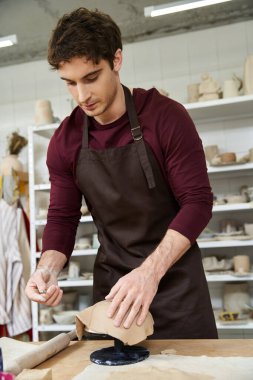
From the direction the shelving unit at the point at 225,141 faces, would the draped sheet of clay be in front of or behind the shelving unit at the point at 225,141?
in front

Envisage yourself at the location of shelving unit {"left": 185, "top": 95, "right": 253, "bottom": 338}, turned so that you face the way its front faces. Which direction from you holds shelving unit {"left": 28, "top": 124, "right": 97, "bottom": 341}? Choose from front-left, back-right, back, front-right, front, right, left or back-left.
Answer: right

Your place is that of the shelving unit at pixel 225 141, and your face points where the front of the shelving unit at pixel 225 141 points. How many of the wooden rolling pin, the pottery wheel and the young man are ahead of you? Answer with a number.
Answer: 3

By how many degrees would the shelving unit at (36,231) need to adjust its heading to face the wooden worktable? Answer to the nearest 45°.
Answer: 0° — it already faces it

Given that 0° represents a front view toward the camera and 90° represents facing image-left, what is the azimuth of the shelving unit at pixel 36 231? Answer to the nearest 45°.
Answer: approximately 0°

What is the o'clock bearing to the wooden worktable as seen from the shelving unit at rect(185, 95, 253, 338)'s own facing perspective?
The wooden worktable is roughly at 12 o'clock from the shelving unit.

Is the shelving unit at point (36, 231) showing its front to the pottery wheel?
yes

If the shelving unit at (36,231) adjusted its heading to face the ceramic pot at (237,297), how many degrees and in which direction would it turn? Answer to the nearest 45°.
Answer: approximately 90° to its left

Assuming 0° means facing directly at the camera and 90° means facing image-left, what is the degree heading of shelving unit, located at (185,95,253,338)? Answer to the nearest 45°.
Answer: approximately 0°

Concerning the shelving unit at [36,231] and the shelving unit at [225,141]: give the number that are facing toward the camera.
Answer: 2
